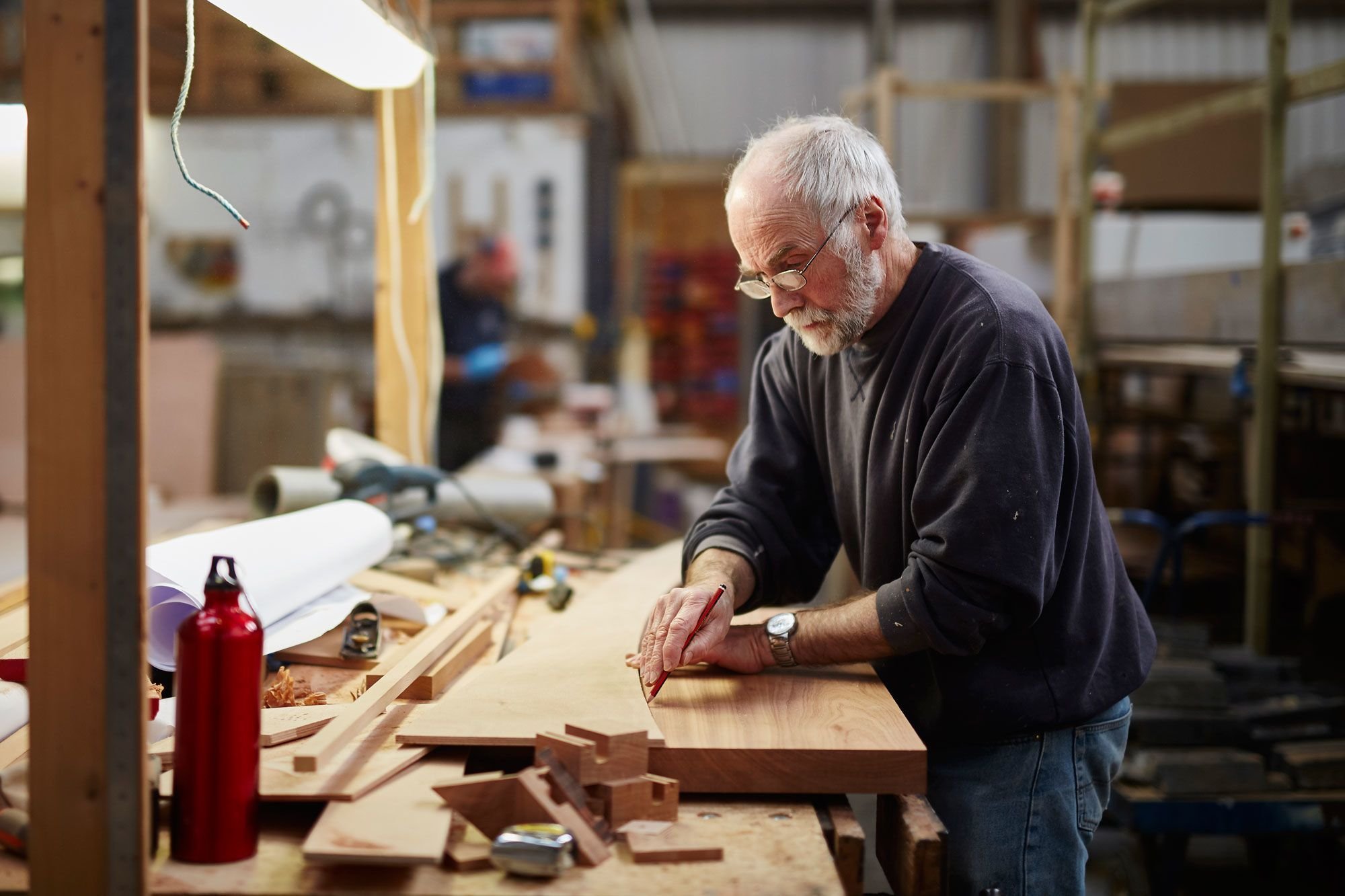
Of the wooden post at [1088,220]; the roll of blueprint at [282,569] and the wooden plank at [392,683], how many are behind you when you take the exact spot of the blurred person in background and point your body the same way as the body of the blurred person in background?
0

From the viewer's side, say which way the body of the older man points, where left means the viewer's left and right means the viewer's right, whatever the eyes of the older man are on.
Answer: facing the viewer and to the left of the viewer

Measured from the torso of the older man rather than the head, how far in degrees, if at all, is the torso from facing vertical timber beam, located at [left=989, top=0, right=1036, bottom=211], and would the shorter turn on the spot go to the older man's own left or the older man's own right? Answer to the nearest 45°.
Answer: approximately 135° to the older man's own right

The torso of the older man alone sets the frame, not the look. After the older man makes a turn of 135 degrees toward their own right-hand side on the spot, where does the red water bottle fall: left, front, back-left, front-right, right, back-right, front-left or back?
back-left

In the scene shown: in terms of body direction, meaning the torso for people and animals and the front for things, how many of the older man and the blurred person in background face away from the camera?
0

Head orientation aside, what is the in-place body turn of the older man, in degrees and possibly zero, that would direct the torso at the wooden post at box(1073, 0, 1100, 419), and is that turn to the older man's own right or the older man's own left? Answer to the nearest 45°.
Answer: approximately 135° to the older man's own right

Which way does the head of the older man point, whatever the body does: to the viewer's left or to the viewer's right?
to the viewer's left

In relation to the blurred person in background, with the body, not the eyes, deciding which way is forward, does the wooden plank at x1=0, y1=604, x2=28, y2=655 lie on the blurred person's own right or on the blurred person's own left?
on the blurred person's own right

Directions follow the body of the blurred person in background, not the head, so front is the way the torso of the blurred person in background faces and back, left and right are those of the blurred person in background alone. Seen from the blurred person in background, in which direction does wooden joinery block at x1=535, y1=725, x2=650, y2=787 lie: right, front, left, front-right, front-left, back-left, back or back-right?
front-right
